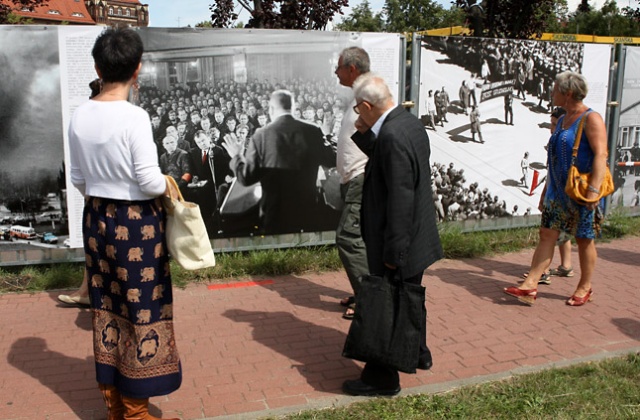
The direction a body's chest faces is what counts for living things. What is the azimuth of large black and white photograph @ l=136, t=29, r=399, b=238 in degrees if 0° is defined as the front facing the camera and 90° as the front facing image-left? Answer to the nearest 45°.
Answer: approximately 0°

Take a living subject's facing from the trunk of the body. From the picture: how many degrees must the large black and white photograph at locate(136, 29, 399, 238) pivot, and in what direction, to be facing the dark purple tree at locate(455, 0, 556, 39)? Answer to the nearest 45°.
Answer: approximately 135° to its left

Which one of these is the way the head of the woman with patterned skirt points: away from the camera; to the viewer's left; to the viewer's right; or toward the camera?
away from the camera

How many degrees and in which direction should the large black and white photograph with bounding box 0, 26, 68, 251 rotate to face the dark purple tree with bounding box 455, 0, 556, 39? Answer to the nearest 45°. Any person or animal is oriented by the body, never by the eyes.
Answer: approximately 135° to its left

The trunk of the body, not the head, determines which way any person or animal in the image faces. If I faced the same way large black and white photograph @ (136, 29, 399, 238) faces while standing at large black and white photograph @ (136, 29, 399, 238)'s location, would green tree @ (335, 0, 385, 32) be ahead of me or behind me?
behind

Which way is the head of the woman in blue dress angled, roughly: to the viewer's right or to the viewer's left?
to the viewer's left

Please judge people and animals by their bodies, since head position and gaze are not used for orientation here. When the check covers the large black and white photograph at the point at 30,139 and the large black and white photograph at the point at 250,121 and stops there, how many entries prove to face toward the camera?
2

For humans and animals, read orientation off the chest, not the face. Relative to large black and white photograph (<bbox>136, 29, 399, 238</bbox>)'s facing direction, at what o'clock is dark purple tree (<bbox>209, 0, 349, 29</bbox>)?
The dark purple tree is roughly at 6 o'clock from the large black and white photograph.

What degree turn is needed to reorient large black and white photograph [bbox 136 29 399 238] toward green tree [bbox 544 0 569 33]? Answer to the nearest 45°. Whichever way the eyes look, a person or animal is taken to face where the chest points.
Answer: approximately 135° to its left
